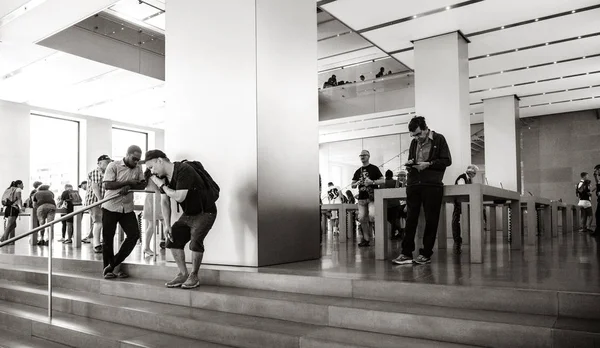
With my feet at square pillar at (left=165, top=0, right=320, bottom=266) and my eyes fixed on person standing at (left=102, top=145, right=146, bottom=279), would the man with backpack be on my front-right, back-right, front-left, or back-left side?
front-left

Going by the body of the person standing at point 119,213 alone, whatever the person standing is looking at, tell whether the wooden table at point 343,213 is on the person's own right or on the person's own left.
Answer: on the person's own left

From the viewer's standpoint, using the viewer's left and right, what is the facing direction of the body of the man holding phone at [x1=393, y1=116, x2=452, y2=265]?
facing the viewer and to the left of the viewer

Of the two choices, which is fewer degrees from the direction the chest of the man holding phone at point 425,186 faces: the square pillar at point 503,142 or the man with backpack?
the man with backpack

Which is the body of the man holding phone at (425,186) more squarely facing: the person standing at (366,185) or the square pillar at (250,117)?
the square pillar

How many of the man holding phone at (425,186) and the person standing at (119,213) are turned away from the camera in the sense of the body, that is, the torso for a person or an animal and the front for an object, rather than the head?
0

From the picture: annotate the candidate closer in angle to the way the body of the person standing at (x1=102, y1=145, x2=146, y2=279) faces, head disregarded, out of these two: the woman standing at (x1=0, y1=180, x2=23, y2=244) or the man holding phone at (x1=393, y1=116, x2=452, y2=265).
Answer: the man holding phone

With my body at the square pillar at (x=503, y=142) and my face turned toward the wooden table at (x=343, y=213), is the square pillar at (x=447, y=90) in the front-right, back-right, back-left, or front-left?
front-left

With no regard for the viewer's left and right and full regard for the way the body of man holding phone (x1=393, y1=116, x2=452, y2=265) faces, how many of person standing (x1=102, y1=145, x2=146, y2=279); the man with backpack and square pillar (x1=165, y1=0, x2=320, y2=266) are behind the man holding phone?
0

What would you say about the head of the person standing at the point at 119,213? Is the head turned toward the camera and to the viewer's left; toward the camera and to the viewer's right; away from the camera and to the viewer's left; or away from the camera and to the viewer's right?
toward the camera and to the viewer's right

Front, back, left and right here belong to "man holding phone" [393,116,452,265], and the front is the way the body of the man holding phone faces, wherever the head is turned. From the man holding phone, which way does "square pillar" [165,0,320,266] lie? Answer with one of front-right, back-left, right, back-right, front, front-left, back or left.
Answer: front-right

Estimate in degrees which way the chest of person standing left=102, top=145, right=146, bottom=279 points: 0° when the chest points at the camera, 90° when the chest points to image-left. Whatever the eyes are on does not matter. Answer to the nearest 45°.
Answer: approximately 315°

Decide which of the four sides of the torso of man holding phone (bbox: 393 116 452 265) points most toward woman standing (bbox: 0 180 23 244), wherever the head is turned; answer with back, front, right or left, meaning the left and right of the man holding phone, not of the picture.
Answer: right

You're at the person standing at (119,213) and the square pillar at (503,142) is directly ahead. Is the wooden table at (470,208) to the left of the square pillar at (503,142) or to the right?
right
